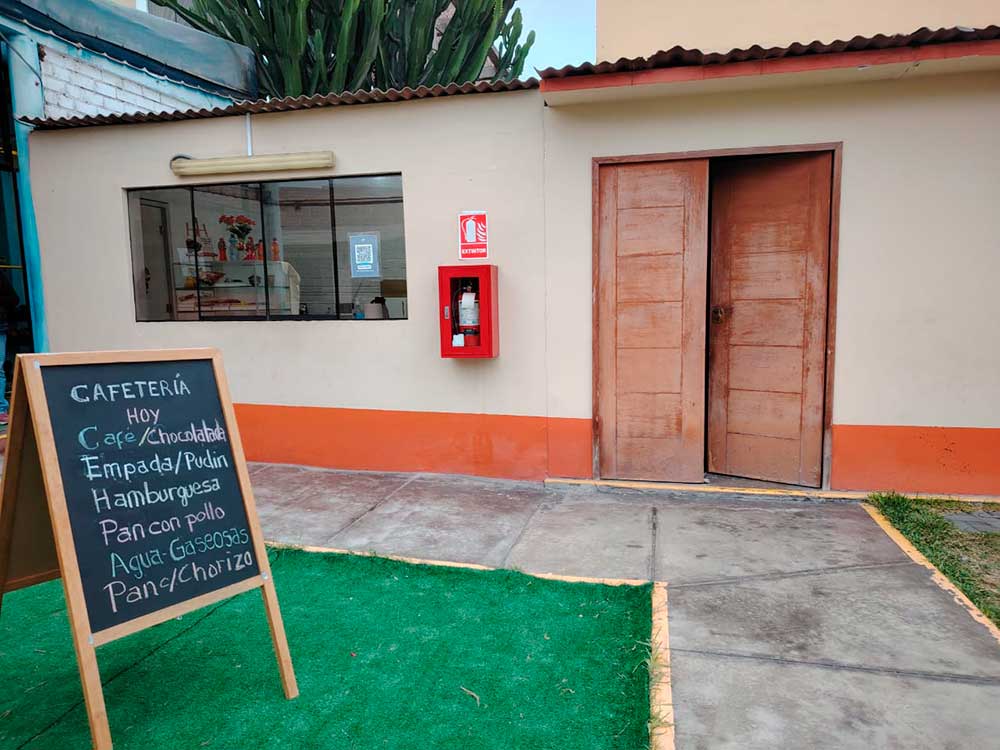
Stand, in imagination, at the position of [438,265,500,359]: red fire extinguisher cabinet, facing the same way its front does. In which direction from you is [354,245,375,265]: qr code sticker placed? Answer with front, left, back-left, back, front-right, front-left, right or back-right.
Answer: back-right

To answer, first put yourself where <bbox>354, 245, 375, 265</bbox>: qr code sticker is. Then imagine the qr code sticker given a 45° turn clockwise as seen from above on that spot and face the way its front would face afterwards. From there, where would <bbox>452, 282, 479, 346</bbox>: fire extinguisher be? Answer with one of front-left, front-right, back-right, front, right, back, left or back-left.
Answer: left

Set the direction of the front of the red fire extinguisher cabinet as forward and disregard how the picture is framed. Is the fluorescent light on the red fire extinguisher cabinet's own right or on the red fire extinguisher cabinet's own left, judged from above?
on the red fire extinguisher cabinet's own right

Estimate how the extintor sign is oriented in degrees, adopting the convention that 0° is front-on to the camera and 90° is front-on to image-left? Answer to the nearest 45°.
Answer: approximately 0°

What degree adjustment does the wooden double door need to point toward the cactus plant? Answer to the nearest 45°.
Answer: approximately 135° to its right

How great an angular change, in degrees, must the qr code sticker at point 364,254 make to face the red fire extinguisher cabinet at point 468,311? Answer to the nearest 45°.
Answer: approximately 45° to its left

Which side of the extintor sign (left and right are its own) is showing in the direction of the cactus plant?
back

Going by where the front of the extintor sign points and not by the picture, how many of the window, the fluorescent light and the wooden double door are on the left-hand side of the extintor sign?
1

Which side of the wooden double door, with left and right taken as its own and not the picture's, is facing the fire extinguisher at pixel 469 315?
right

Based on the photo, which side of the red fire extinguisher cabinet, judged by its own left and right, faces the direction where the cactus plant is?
back

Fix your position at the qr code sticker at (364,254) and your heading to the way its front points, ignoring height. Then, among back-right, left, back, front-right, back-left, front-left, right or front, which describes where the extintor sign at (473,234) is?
front-left
